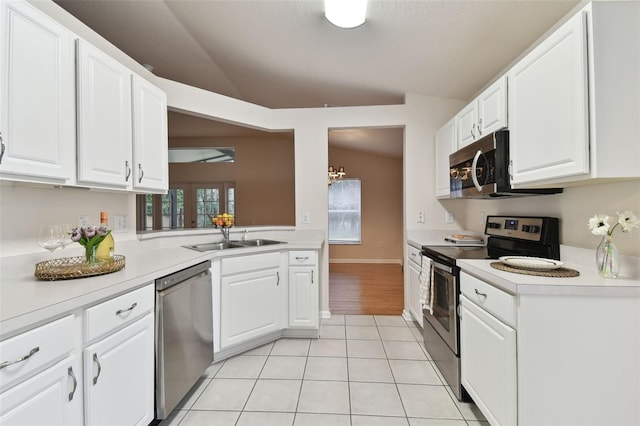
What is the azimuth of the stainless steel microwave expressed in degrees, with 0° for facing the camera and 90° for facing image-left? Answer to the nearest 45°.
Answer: approximately 45°

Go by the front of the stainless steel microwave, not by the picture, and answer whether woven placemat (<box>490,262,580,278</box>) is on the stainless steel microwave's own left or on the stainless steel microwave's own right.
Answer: on the stainless steel microwave's own left

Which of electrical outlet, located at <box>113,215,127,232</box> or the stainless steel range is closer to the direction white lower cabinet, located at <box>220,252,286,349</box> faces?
the stainless steel range

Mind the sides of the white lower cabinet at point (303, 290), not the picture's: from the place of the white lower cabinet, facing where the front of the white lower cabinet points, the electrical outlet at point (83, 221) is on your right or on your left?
on your right

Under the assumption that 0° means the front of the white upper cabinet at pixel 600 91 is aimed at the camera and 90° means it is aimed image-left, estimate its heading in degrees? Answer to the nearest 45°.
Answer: approximately 45°

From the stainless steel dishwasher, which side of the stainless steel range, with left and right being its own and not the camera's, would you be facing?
front

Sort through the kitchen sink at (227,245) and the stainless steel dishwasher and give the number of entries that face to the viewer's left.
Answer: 0

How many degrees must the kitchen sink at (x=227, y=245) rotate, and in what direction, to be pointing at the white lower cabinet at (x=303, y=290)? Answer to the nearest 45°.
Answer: approximately 45° to its left

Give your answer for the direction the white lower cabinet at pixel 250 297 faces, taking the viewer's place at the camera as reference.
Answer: facing the viewer and to the right of the viewer

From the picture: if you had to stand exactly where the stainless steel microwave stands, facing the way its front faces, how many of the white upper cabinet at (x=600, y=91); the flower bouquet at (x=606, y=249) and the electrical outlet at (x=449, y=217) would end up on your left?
2

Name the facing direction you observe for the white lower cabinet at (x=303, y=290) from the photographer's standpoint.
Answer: facing the viewer

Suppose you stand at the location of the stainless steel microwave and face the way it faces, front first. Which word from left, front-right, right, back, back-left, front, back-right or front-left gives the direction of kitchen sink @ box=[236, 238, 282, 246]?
front-right

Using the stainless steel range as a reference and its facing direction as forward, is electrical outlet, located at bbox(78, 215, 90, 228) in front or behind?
in front

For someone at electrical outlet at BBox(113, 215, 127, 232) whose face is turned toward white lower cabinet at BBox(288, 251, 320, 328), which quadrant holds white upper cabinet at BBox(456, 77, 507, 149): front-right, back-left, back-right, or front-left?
front-right

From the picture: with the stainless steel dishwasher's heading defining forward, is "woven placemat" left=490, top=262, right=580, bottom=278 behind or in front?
in front
